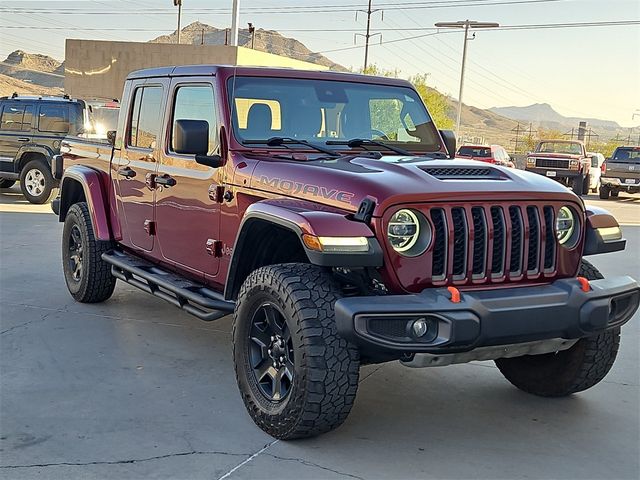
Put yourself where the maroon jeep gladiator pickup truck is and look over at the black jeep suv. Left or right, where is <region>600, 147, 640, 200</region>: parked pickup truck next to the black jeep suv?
right

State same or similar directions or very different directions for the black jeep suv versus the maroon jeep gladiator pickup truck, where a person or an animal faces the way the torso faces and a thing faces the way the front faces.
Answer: very different directions

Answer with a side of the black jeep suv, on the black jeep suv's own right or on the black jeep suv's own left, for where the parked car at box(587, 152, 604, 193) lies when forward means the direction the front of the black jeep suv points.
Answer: on the black jeep suv's own right

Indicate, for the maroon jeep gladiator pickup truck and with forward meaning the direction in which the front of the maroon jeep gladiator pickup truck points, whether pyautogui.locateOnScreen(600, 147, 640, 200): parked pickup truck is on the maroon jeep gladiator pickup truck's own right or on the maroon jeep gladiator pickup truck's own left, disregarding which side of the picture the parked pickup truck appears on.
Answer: on the maroon jeep gladiator pickup truck's own left

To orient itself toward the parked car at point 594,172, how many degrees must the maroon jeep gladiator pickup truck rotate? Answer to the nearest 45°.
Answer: approximately 135° to its left

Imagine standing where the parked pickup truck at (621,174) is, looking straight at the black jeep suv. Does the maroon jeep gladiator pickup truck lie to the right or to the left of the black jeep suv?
left
